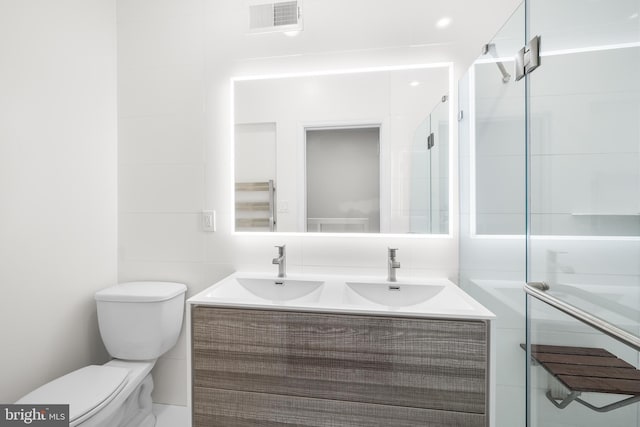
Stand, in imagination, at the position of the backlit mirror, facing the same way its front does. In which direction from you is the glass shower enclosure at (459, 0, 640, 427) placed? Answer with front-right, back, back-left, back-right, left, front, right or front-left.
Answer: front-left

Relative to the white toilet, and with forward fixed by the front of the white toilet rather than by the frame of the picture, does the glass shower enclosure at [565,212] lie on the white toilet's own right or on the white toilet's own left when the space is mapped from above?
on the white toilet's own left

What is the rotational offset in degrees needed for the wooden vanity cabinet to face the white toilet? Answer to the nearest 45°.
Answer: approximately 90° to its right

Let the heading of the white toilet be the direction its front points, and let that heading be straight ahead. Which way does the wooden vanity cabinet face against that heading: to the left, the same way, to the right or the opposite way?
the same way

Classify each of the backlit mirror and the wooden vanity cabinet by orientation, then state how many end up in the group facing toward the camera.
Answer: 2

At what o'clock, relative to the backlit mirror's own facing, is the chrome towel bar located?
The chrome towel bar is roughly at 11 o'clock from the backlit mirror.

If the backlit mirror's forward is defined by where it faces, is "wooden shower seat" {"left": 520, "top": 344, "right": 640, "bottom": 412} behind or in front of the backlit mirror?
in front

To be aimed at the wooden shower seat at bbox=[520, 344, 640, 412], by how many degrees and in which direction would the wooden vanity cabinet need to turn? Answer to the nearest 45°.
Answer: approximately 45° to its left

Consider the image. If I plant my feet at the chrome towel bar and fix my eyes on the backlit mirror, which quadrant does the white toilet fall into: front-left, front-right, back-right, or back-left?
front-left

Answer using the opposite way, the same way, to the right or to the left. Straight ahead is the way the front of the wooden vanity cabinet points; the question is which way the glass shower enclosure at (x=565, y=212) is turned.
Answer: to the right

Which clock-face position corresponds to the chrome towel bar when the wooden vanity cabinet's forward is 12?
The chrome towel bar is roughly at 10 o'clock from the wooden vanity cabinet.

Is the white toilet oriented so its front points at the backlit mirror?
no

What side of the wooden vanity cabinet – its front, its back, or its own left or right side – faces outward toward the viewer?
front

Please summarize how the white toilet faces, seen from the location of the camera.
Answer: facing the viewer and to the left of the viewer

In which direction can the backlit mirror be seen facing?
toward the camera
